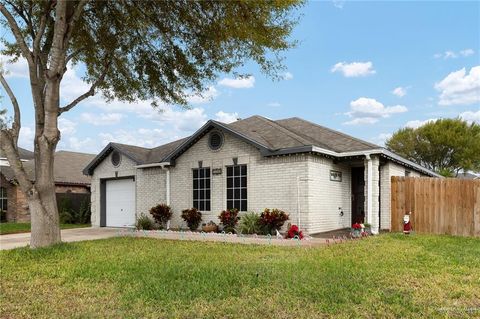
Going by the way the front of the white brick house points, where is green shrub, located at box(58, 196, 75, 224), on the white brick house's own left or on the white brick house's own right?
on the white brick house's own right

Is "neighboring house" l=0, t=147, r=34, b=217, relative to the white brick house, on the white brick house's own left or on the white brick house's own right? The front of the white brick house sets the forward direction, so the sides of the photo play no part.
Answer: on the white brick house's own right

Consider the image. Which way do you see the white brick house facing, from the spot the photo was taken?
facing the viewer and to the left of the viewer

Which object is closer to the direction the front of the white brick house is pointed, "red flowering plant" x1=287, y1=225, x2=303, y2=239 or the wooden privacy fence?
the red flowering plant

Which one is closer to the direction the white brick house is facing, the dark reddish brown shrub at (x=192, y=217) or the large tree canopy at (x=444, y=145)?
the dark reddish brown shrub

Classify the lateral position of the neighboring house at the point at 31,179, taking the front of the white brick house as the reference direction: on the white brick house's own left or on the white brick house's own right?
on the white brick house's own right

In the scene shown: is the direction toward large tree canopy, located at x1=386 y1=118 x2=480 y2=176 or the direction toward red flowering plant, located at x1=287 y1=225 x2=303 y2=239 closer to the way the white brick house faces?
the red flowering plant

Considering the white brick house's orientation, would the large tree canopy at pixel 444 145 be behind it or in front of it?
behind
